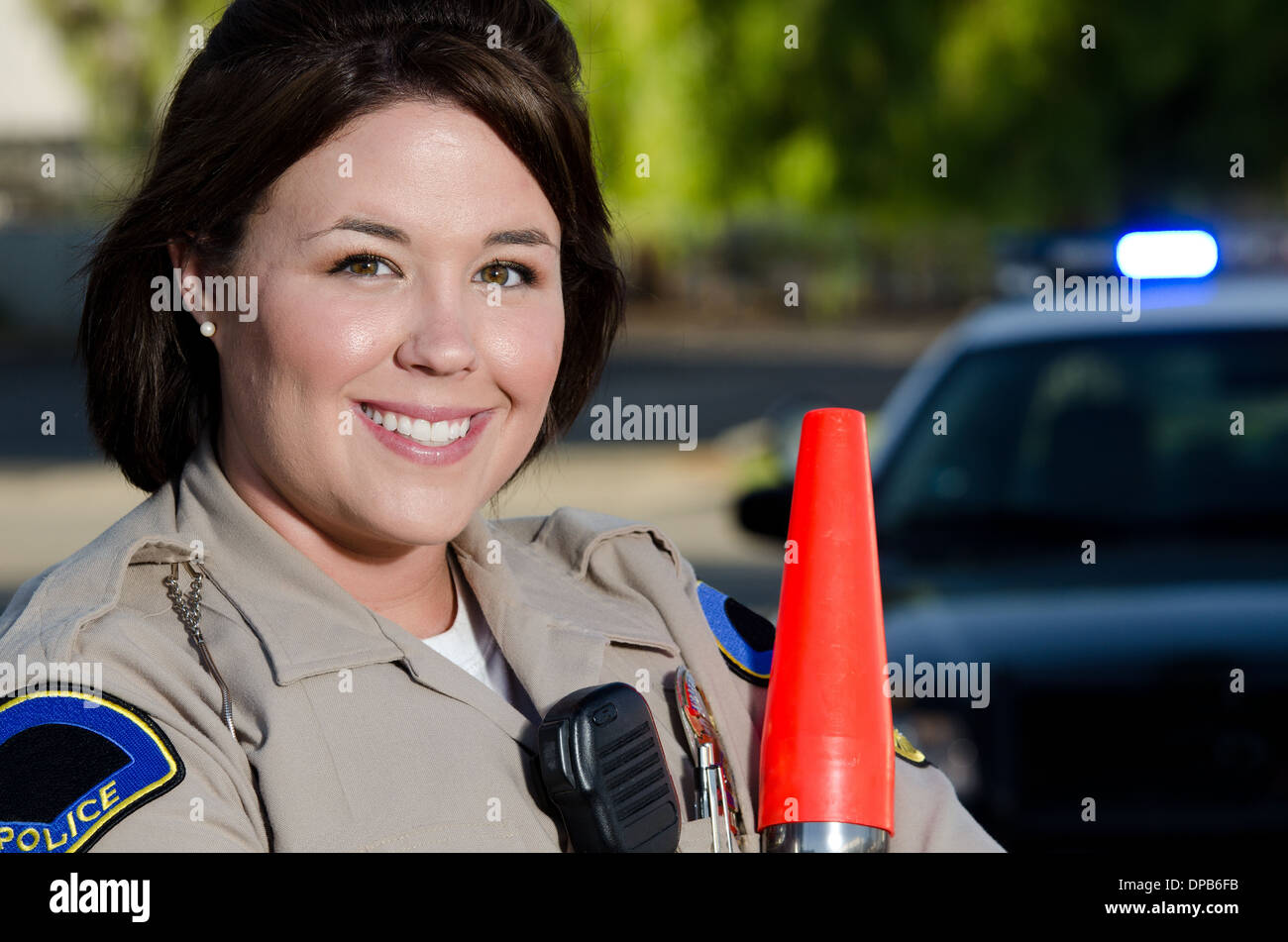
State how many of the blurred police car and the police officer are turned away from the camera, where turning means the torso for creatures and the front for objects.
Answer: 0

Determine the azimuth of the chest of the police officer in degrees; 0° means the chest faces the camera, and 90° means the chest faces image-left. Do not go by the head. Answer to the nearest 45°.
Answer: approximately 315°

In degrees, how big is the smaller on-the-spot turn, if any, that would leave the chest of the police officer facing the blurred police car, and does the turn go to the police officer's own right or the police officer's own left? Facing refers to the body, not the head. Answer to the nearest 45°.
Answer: approximately 90° to the police officer's own left

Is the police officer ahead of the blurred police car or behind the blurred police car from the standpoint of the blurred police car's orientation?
ahead

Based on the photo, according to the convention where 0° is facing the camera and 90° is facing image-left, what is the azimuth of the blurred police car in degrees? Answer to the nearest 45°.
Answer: approximately 0°
